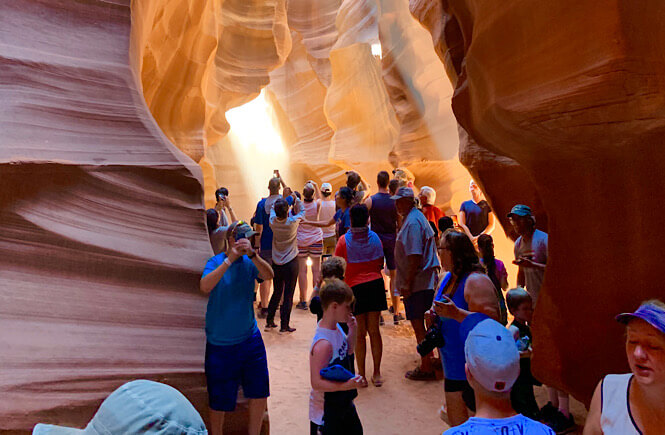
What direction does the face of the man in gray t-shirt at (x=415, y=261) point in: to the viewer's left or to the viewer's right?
to the viewer's left

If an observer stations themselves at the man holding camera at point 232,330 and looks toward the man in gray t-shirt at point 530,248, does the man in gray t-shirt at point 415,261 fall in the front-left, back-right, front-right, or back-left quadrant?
front-left

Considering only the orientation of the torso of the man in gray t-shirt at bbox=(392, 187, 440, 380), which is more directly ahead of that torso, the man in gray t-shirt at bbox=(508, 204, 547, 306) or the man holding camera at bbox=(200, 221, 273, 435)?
the man holding camera

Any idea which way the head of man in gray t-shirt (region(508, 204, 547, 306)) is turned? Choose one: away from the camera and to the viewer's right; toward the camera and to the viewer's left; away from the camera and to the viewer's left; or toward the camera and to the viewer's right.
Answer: toward the camera and to the viewer's left

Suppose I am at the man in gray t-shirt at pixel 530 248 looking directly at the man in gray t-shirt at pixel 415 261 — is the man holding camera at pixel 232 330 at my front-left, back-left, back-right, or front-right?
front-left

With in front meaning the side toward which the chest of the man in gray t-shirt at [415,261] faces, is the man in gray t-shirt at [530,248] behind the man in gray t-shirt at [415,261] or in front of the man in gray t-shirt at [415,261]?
behind

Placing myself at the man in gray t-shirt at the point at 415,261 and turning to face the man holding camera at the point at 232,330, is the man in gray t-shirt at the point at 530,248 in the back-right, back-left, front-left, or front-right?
back-left
